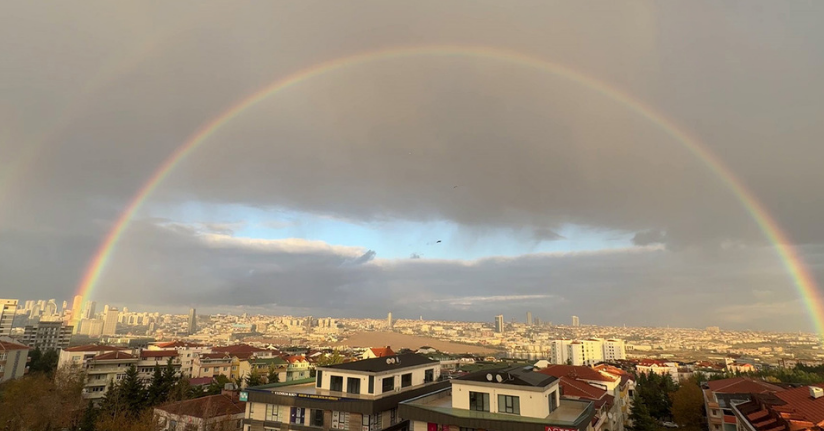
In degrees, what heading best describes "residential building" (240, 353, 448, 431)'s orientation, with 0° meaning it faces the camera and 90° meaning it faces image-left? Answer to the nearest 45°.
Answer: approximately 45°

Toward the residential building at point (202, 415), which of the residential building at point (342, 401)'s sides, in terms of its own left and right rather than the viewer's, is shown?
right

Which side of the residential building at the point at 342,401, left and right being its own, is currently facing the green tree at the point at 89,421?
right

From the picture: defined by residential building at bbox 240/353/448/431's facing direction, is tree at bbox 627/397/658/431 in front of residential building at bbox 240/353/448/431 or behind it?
behind

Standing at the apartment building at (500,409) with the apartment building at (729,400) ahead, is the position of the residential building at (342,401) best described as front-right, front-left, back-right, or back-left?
back-left

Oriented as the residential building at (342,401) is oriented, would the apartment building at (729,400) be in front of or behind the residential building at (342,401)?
behind

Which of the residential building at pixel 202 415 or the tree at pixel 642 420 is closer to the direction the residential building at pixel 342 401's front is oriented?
the residential building

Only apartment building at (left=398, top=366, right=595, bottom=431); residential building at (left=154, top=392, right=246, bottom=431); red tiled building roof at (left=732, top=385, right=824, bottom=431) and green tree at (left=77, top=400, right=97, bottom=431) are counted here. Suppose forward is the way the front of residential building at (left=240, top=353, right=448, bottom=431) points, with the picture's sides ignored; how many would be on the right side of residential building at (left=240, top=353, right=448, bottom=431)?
2

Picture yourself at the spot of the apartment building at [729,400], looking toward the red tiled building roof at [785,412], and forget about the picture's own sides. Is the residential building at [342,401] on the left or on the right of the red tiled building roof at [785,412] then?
right

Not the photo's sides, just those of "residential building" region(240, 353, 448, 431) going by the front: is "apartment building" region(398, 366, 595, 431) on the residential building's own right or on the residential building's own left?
on the residential building's own left
